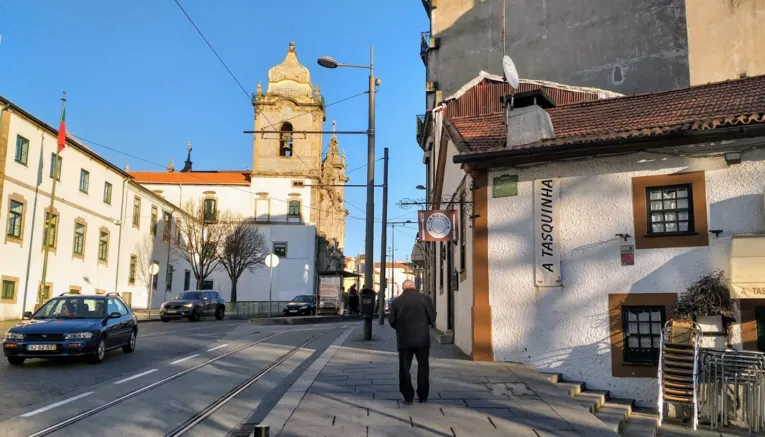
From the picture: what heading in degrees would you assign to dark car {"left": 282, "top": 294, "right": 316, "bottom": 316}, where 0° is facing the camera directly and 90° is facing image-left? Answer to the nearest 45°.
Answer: approximately 45°

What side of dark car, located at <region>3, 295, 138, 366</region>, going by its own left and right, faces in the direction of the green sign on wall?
left

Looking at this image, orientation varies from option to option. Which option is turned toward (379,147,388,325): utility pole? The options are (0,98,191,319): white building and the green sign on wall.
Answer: the white building

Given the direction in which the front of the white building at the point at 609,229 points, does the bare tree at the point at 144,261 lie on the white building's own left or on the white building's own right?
on the white building's own right

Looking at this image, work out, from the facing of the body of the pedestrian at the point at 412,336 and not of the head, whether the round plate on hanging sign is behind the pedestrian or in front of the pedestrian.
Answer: in front

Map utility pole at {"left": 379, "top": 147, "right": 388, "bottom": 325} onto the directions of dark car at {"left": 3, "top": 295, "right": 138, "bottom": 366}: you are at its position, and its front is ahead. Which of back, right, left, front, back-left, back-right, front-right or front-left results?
back

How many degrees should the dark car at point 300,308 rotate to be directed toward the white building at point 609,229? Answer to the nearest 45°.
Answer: approximately 45° to its left
